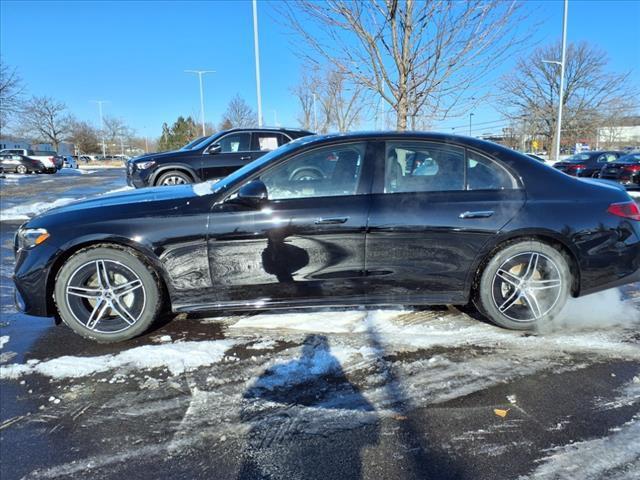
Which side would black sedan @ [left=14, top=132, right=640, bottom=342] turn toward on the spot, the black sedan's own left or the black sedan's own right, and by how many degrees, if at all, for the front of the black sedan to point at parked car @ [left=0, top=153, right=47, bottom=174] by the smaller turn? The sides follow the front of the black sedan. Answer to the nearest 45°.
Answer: approximately 45° to the black sedan's own right

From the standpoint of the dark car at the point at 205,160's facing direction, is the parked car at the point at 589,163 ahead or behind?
behind

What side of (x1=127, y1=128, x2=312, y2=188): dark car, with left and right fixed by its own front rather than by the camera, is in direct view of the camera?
left

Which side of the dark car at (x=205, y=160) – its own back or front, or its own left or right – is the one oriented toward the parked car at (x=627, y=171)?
back

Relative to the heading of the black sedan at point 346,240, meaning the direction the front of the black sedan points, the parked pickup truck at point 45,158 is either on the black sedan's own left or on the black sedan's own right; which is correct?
on the black sedan's own right

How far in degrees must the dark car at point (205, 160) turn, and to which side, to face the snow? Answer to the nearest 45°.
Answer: approximately 90° to its left

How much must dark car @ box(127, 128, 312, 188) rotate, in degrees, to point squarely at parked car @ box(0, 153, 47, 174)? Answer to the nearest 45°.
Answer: approximately 45° to its right

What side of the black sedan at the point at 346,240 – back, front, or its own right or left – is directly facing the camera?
left
